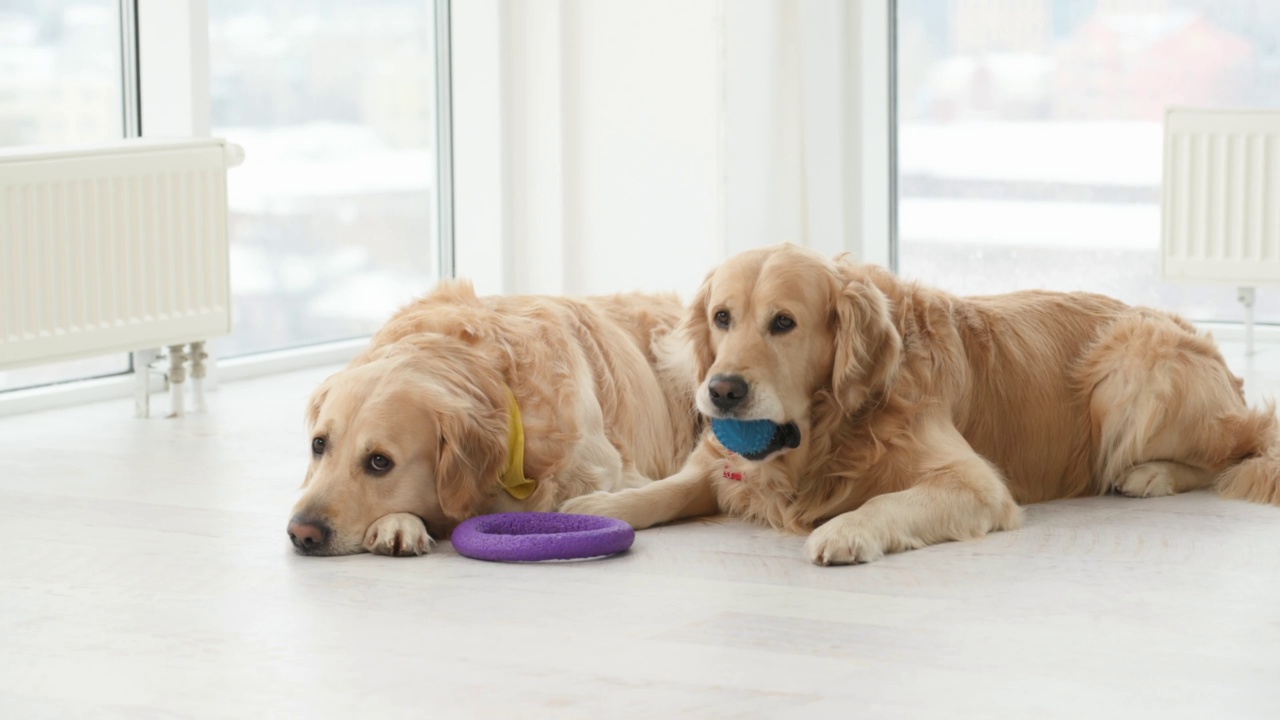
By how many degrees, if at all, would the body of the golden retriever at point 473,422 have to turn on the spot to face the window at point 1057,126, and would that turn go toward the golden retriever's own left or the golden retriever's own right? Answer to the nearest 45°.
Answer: approximately 180°

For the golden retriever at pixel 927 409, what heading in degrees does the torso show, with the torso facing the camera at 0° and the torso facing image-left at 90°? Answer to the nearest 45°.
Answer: approximately 45°

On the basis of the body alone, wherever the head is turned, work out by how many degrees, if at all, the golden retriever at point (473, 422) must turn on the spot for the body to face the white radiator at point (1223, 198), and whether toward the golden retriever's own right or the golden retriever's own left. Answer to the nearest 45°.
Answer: approximately 180°

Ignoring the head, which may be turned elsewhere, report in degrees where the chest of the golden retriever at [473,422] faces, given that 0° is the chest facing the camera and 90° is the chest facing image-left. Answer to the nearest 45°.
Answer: approximately 45°

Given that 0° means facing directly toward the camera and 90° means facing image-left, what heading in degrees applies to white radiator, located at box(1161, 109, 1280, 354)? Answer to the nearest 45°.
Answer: approximately 0°

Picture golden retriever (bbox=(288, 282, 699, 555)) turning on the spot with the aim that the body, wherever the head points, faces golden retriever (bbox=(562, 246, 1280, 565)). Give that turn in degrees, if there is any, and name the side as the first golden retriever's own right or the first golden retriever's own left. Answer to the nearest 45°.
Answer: approximately 135° to the first golden retriever's own left
